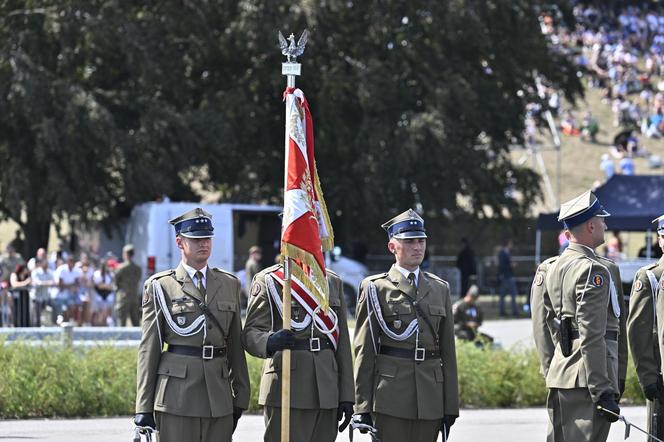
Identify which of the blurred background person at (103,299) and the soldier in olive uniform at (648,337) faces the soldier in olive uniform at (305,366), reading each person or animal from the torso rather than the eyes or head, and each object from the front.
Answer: the blurred background person

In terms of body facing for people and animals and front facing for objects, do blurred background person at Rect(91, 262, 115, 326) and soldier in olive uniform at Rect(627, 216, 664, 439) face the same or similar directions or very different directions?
same or similar directions

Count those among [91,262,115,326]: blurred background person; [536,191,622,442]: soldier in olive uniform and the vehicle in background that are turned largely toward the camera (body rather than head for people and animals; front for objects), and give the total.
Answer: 1

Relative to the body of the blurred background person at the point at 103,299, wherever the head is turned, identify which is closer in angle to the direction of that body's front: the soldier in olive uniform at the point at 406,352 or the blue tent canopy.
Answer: the soldier in olive uniform

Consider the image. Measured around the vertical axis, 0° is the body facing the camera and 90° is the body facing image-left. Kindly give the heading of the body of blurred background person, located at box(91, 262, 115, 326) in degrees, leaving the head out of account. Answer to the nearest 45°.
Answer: approximately 0°

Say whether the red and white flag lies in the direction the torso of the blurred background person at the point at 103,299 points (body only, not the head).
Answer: yes

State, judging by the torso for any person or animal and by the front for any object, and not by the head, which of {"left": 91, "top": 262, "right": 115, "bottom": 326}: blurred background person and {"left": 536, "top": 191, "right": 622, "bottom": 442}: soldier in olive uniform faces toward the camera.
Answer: the blurred background person

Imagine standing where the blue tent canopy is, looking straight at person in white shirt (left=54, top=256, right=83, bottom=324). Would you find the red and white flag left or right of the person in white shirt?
left
